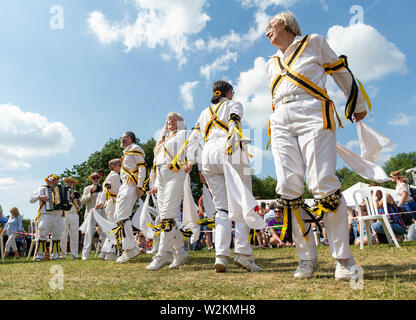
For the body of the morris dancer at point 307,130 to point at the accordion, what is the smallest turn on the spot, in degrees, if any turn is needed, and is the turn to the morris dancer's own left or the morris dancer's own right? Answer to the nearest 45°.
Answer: approximately 90° to the morris dancer's own right

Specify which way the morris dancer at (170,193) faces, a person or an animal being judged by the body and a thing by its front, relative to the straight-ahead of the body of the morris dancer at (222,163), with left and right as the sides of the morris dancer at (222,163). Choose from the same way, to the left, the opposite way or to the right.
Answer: the opposite way

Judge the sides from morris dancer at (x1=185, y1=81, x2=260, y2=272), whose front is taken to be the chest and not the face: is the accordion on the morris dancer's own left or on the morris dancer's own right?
on the morris dancer's own left

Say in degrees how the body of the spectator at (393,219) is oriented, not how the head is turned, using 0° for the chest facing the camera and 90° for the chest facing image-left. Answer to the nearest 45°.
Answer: approximately 45°

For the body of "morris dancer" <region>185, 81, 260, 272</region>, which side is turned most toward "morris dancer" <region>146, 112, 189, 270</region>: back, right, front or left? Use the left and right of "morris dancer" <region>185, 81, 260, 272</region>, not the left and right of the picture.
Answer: left

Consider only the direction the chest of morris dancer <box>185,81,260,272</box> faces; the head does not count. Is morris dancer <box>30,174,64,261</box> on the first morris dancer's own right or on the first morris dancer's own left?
on the first morris dancer's own left

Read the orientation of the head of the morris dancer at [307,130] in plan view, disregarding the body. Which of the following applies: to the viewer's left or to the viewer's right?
to the viewer's left

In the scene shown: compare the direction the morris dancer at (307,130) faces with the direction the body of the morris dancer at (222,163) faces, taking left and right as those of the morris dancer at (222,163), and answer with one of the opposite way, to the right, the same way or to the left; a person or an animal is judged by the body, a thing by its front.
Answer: the opposite way
